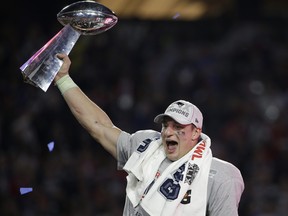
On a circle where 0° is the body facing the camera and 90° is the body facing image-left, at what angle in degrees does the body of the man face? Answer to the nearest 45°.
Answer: approximately 45°
